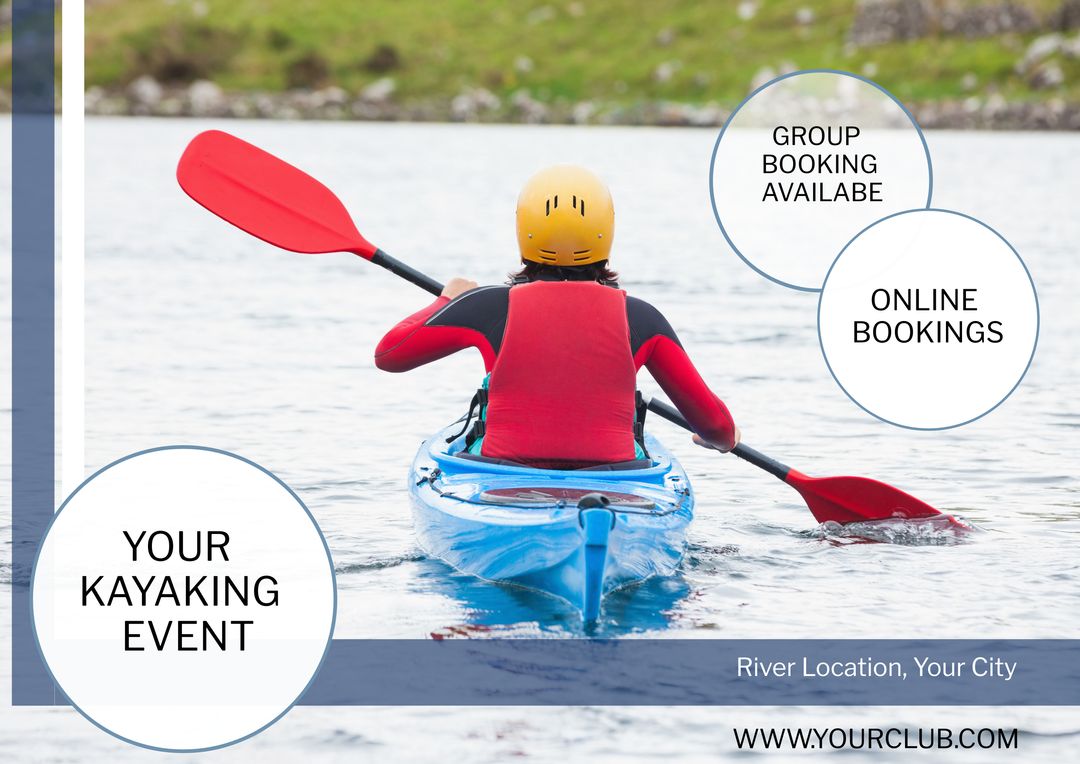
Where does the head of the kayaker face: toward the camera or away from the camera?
away from the camera

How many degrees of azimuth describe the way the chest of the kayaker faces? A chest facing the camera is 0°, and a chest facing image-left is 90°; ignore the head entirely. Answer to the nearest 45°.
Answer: approximately 180°
